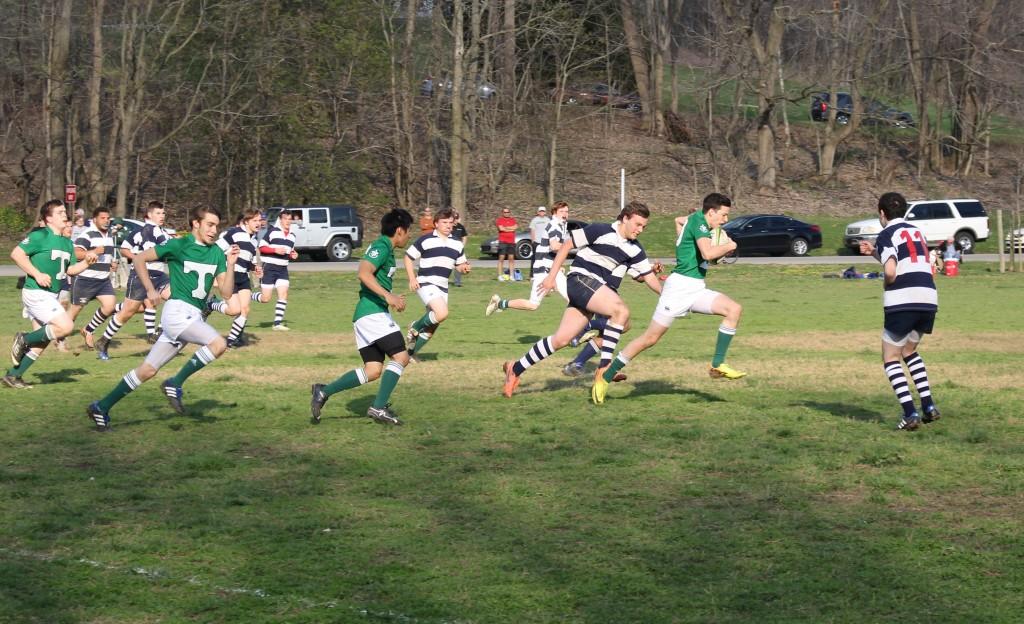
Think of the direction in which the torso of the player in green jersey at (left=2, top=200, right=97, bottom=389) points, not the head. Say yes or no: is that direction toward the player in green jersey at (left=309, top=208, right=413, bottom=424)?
yes

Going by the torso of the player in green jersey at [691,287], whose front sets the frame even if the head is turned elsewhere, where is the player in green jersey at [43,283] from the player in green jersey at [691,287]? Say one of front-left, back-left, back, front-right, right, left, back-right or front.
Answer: back

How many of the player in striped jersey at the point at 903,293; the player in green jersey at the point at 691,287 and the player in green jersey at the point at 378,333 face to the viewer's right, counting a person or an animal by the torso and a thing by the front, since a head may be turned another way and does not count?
2

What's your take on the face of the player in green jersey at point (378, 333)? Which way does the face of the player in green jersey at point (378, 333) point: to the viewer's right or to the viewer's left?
to the viewer's right

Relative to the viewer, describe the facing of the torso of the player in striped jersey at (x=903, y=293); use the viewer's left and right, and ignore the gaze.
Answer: facing away from the viewer and to the left of the viewer

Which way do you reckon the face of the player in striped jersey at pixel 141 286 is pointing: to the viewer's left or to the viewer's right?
to the viewer's right

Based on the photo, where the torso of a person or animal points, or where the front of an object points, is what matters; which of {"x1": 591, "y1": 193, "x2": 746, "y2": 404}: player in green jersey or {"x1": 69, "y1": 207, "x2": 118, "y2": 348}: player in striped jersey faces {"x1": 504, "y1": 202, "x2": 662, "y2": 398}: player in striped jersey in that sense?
{"x1": 69, "y1": 207, "x2": 118, "y2": 348}: player in striped jersey

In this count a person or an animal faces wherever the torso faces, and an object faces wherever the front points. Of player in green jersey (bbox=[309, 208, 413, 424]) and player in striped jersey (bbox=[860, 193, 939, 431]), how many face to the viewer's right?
1

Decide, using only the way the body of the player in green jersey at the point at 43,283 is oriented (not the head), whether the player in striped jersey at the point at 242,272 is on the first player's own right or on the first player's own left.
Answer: on the first player's own left

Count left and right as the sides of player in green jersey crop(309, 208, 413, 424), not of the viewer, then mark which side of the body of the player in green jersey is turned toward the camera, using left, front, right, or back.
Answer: right

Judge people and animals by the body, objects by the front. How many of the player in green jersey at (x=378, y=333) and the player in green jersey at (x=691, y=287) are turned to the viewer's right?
2

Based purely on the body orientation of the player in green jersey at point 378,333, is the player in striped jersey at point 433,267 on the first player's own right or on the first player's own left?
on the first player's own left
